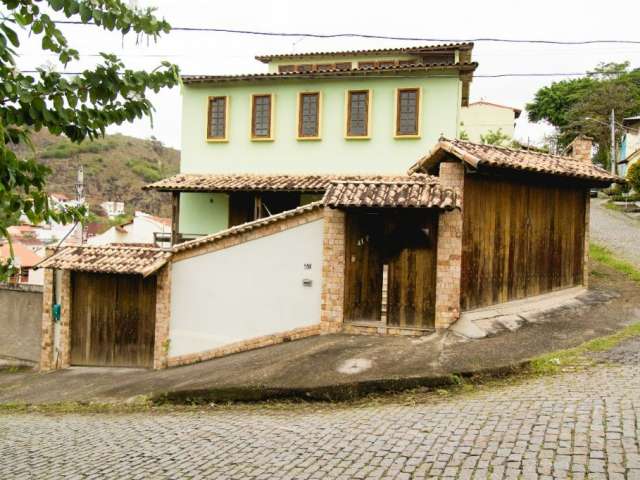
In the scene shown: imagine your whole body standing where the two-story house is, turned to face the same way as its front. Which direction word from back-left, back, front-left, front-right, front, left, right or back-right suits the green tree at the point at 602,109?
back-left

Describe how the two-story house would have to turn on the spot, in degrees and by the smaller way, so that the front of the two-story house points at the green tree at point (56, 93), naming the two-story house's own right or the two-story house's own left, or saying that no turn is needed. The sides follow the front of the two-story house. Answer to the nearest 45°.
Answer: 0° — it already faces it

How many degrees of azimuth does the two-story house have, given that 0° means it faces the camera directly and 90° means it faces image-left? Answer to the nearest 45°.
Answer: approximately 0°

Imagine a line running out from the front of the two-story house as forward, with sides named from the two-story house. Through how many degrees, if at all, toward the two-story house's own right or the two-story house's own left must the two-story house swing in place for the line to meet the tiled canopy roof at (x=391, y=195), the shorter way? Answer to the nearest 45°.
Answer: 0° — it already faces it

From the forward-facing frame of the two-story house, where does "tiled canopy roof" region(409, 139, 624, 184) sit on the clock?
The tiled canopy roof is roughly at 11 o'clock from the two-story house.

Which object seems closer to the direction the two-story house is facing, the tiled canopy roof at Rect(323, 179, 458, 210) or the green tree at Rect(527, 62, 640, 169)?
the tiled canopy roof

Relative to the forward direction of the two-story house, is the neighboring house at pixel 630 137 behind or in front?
behind

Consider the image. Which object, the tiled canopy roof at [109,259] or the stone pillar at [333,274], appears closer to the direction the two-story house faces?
the stone pillar

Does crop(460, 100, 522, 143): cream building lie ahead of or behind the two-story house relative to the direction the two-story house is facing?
behind

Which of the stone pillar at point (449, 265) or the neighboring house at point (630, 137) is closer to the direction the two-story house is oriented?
the stone pillar
